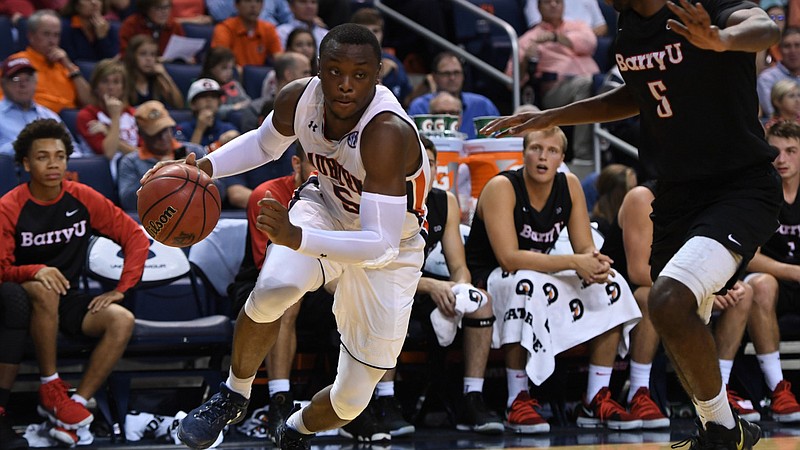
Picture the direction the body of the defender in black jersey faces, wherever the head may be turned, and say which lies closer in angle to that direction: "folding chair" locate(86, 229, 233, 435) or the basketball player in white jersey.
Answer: the basketball player in white jersey

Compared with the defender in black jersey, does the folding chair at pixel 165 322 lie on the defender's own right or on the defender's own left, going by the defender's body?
on the defender's own right

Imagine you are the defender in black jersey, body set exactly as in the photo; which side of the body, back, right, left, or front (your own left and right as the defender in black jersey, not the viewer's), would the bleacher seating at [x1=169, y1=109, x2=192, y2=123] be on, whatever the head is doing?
right

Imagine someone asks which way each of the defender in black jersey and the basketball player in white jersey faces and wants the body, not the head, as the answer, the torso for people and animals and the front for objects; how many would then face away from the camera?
0

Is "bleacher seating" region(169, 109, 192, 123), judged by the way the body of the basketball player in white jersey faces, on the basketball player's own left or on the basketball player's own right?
on the basketball player's own right

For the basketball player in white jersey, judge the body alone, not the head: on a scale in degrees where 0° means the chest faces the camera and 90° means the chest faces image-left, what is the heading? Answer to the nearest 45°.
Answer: approximately 45°

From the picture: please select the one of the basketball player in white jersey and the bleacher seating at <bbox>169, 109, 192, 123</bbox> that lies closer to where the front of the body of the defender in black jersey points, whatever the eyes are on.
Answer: the basketball player in white jersey

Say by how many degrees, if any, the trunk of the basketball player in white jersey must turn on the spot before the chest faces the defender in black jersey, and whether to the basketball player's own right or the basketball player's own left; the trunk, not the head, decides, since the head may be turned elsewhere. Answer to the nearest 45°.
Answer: approximately 135° to the basketball player's own left
